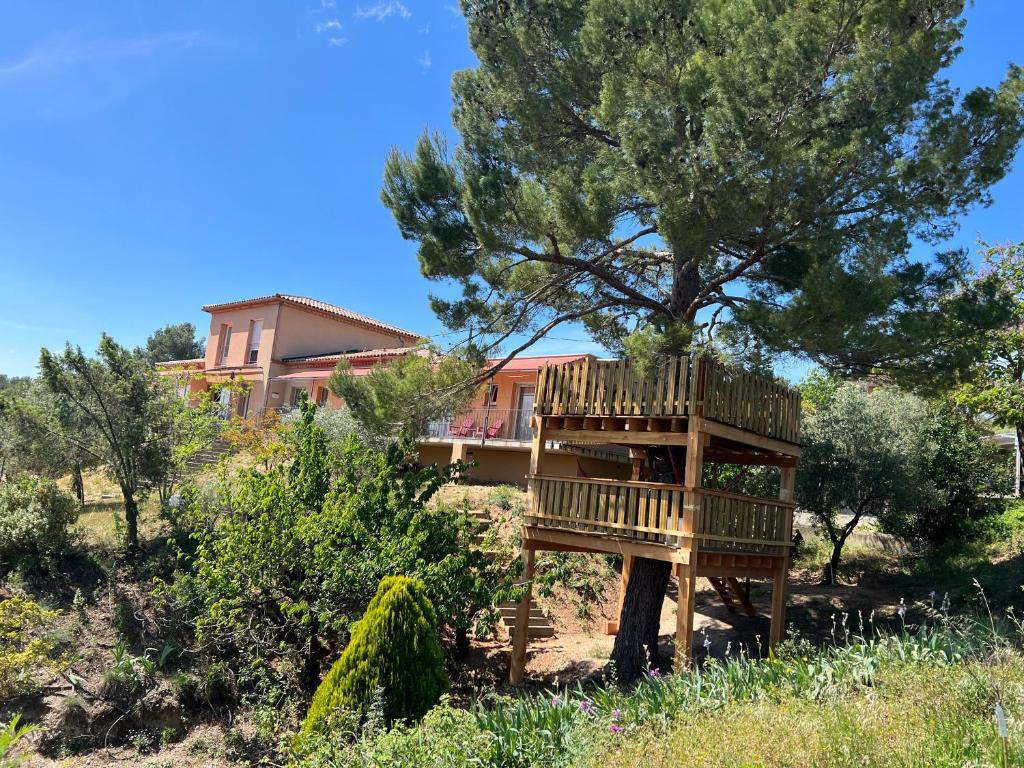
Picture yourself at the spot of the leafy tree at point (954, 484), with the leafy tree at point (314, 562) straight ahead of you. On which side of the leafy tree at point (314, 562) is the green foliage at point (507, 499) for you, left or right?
right

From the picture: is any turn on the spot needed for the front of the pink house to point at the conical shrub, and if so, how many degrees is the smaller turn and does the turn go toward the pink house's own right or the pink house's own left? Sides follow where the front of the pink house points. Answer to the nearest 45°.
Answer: approximately 45° to the pink house's own left

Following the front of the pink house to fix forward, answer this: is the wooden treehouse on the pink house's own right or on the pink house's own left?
on the pink house's own left

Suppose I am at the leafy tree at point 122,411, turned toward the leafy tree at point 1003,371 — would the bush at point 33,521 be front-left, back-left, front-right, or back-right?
back-right

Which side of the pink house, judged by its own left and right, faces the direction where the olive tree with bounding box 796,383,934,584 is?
left

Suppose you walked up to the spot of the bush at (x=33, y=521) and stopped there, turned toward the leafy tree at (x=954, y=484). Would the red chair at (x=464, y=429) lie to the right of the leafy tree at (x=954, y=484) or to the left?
left

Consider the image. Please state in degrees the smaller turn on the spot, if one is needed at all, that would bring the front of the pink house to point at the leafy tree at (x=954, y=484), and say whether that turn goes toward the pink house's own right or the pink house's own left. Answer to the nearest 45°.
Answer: approximately 90° to the pink house's own left

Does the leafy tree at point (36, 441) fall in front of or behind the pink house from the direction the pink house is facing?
in front

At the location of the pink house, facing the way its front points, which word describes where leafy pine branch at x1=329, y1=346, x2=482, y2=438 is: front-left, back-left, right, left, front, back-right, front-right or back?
front-left

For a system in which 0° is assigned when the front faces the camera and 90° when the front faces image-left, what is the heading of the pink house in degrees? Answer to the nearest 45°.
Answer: approximately 45°
